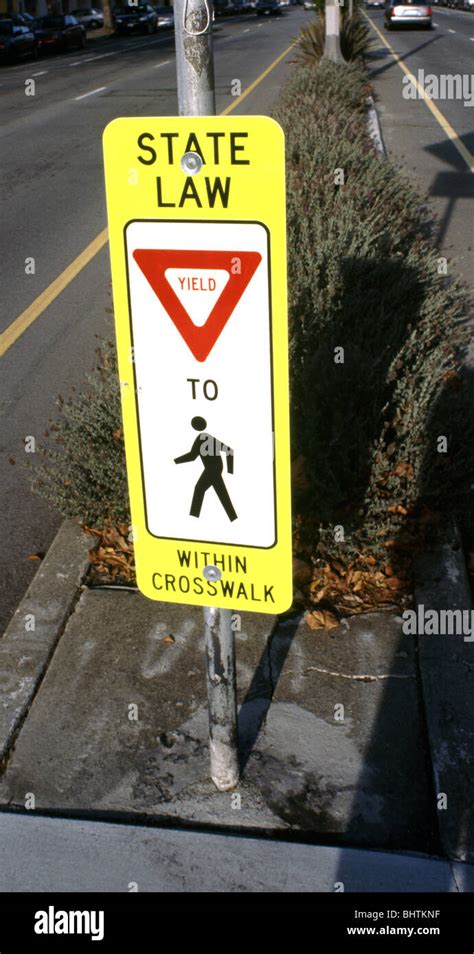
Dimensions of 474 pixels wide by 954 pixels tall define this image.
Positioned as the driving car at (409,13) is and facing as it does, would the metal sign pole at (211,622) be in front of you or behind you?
behind

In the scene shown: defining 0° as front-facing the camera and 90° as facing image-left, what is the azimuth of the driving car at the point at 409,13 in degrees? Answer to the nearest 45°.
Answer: approximately 180°

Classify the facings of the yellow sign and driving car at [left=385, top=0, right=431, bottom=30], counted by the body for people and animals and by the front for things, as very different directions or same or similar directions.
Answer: very different directions

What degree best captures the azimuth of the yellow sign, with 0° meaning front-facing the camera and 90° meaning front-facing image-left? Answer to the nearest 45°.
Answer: approximately 0°

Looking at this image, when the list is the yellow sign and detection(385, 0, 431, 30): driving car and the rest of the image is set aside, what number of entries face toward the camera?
1

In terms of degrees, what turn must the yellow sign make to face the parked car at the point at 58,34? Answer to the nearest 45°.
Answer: approximately 180°

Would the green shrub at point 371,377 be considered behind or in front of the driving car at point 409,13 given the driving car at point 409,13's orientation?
behind

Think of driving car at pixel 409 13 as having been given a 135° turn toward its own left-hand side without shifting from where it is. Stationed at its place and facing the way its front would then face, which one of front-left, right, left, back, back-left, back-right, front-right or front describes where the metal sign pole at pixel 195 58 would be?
front-left

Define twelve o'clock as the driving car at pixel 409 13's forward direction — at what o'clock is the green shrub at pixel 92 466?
The green shrub is roughly at 6 o'clock from the driving car.

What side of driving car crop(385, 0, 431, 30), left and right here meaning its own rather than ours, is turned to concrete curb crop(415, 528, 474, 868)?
back
